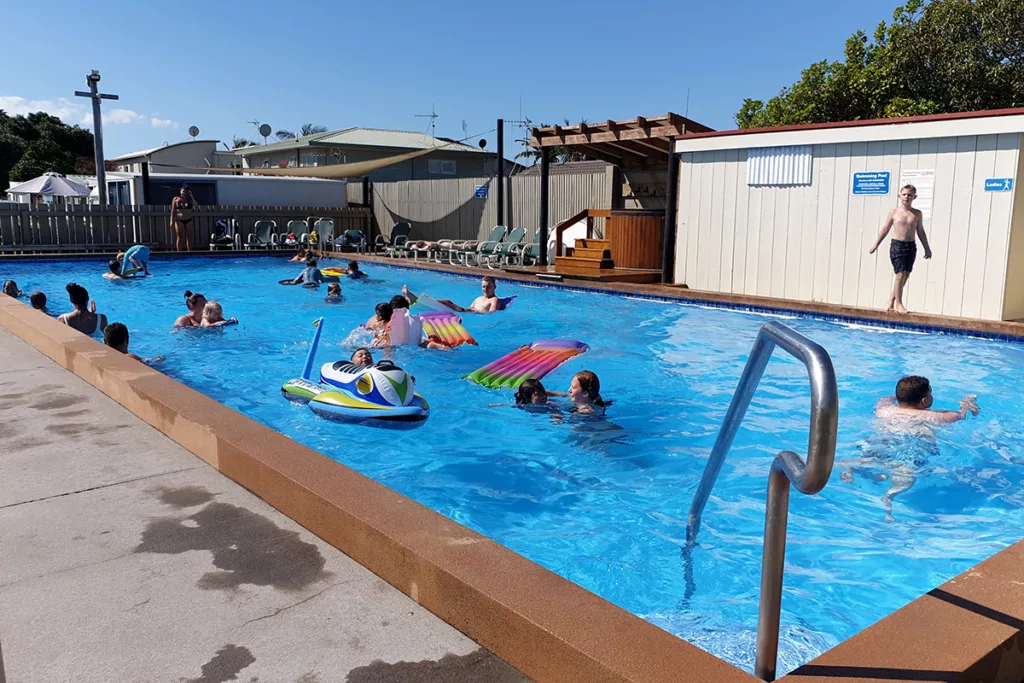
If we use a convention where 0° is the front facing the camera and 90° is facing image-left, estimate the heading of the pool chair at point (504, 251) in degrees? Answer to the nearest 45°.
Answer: approximately 45°

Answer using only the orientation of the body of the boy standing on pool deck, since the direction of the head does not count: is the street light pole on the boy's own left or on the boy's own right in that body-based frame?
on the boy's own right

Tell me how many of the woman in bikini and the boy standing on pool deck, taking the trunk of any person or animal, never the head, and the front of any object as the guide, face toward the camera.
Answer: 2

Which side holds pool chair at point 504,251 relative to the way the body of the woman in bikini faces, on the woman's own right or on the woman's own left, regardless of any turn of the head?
on the woman's own left

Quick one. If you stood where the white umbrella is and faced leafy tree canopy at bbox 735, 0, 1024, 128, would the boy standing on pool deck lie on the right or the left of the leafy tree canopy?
right

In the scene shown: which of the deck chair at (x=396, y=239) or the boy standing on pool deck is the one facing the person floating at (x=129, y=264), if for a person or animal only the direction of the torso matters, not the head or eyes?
the deck chair

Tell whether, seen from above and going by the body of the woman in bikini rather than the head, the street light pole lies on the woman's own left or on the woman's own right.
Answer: on the woman's own right

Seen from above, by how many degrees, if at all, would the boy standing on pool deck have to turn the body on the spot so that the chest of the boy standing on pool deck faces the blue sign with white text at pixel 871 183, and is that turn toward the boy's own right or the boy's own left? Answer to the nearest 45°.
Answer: approximately 135° to the boy's own right

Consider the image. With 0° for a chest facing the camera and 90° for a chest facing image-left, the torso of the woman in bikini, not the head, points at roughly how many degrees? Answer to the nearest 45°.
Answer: approximately 0°

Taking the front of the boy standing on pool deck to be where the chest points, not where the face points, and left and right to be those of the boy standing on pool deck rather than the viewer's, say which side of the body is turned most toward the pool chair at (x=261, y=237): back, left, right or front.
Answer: right
